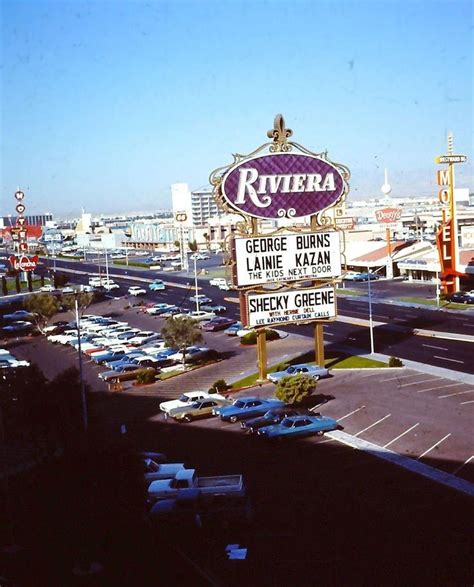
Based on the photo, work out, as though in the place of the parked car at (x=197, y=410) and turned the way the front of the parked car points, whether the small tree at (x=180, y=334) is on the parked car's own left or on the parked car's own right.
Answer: on the parked car's own right

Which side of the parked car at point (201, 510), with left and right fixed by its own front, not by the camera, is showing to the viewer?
left

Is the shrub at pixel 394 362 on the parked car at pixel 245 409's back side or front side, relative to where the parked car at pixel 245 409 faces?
on the back side

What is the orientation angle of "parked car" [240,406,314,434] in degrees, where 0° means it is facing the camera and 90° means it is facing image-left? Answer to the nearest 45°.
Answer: approximately 45°

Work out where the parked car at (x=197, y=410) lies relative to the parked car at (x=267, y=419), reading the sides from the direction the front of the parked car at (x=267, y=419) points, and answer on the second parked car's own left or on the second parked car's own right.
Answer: on the second parked car's own right

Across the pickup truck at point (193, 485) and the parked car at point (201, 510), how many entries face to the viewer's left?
2

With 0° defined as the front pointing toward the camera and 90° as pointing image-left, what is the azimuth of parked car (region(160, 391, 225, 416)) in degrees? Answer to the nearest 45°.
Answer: approximately 45°

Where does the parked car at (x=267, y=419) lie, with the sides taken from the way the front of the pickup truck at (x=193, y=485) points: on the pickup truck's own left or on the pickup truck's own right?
on the pickup truck's own right

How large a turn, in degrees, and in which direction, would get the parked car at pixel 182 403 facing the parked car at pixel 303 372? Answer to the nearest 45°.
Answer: approximately 180°

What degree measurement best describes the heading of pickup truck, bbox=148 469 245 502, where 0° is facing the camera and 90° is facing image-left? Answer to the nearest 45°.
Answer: approximately 90°
